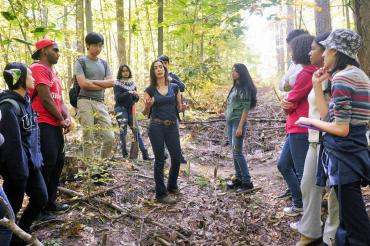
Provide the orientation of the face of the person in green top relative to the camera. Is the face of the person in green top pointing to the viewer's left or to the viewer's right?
to the viewer's left

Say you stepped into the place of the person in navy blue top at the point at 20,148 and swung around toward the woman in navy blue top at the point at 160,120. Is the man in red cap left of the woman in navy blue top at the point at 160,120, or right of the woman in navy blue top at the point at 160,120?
left

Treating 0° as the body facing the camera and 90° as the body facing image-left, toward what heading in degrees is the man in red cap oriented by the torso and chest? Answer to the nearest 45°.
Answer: approximately 270°

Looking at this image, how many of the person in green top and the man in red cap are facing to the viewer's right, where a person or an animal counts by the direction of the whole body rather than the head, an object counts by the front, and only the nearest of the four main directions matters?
1

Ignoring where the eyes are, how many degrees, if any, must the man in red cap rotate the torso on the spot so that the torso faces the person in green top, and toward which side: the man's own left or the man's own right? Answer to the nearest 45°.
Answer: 0° — they already face them

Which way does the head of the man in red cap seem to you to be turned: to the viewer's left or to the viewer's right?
to the viewer's right

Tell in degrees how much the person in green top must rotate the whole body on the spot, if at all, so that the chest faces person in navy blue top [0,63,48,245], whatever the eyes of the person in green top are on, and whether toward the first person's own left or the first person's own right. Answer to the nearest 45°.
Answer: approximately 45° to the first person's own left

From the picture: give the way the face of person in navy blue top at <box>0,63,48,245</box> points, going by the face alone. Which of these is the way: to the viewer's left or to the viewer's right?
to the viewer's right

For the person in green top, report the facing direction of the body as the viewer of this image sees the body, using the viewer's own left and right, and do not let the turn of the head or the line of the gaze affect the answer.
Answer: facing to the left of the viewer

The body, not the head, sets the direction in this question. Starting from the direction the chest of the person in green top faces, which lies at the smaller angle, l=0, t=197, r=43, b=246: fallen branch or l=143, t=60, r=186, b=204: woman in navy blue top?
the woman in navy blue top

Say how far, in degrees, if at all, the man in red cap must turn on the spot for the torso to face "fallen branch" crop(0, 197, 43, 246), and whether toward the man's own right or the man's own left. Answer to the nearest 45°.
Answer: approximately 90° to the man's own right

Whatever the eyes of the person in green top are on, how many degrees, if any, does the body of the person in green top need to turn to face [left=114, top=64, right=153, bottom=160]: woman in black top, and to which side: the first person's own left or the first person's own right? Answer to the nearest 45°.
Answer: approximately 45° to the first person's own right
